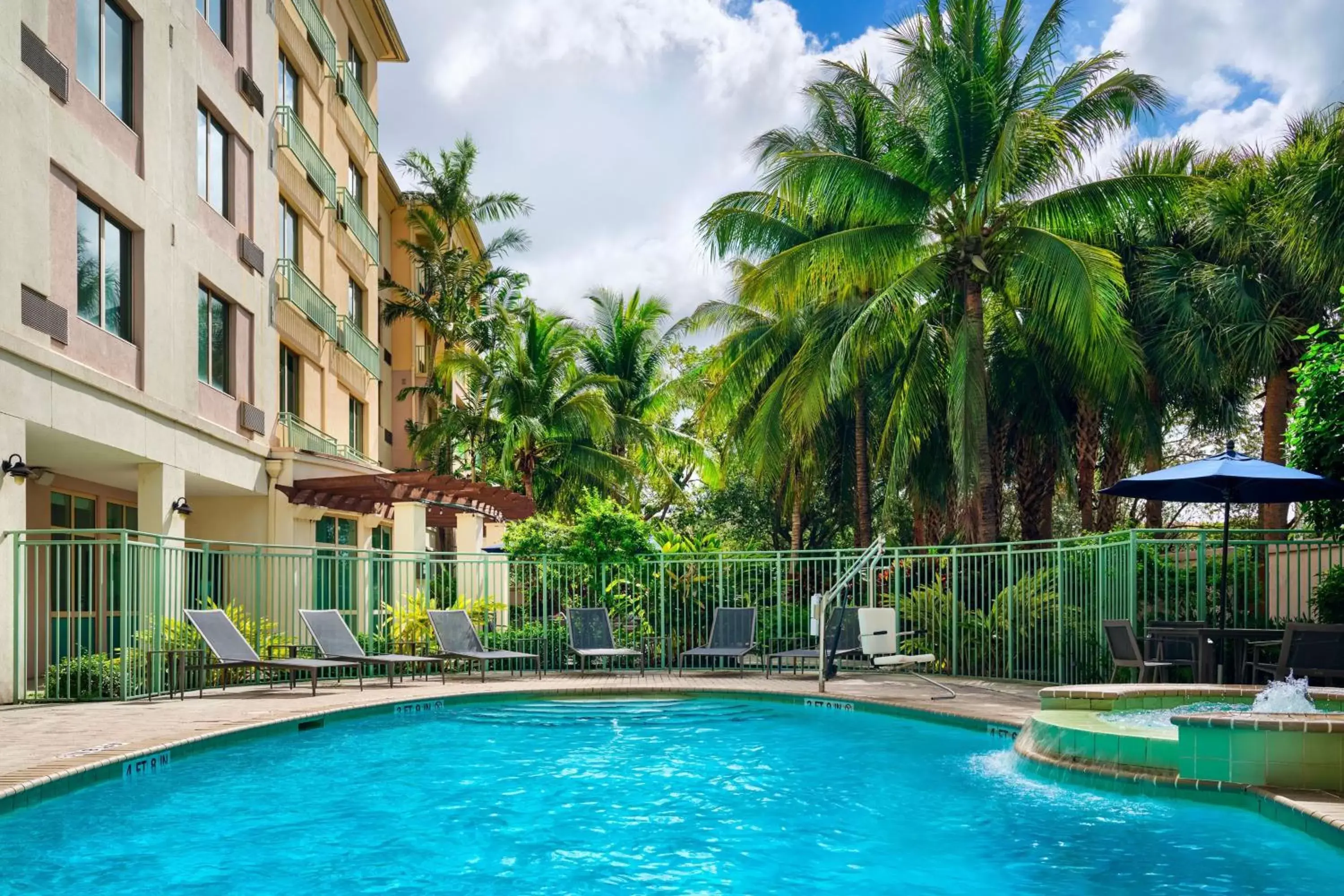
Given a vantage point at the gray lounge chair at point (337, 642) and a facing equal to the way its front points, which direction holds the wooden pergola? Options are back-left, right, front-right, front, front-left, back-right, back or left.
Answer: back-left

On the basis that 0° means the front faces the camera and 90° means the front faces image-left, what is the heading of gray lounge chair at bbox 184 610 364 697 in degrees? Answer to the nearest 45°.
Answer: approximately 315°

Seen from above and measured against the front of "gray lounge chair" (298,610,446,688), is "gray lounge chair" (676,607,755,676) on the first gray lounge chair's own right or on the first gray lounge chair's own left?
on the first gray lounge chair's own left

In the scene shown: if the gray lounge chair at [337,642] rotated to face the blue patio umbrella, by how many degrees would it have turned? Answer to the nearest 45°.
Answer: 0° — it already faces it

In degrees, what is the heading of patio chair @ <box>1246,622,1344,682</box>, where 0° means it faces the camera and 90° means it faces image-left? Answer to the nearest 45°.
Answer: approximately 135°

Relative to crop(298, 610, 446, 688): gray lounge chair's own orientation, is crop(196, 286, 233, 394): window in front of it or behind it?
behind

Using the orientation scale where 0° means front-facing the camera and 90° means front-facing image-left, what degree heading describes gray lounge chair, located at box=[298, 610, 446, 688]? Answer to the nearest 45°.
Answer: approximately 315°

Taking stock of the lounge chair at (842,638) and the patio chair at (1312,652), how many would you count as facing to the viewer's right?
0
